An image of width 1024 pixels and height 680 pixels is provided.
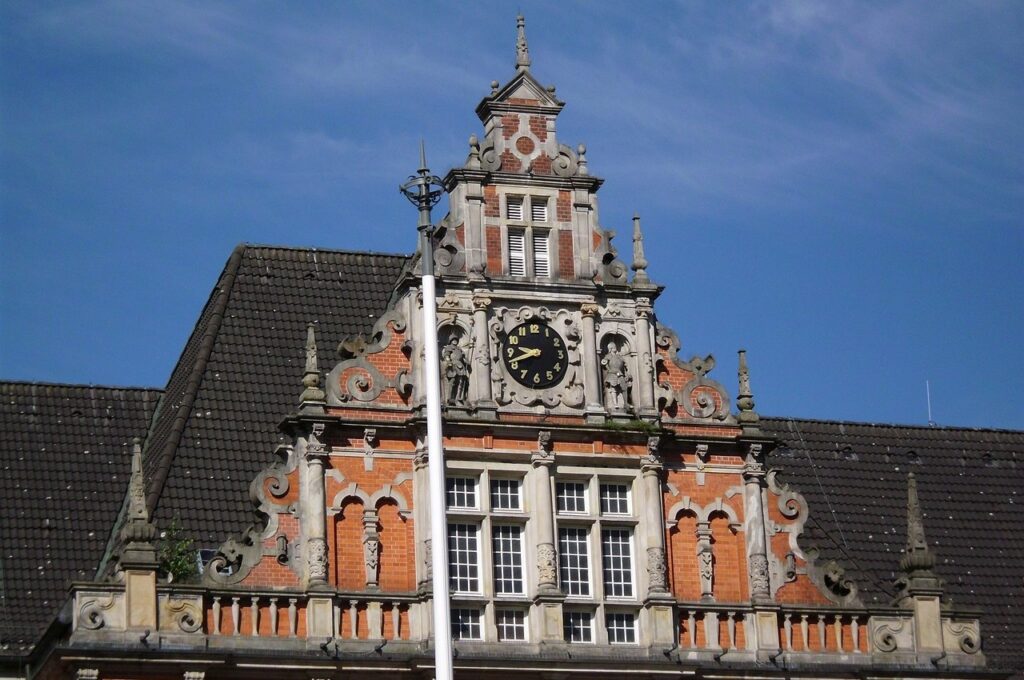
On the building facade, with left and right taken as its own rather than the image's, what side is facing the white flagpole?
front

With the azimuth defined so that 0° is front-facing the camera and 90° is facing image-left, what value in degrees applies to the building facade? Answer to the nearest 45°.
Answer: approximately 0°
